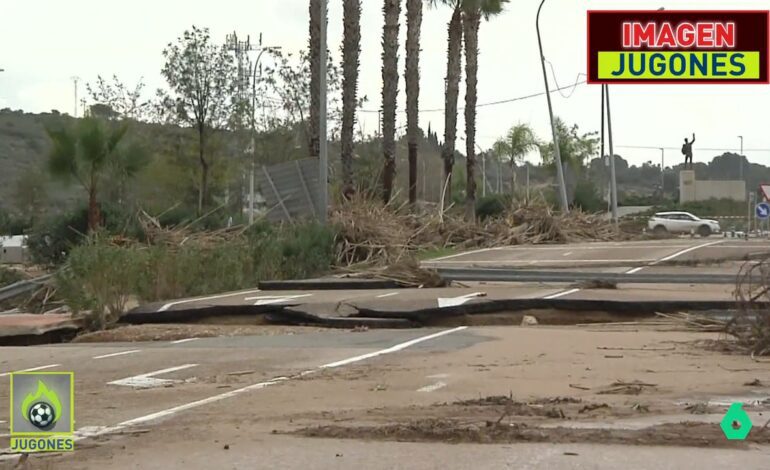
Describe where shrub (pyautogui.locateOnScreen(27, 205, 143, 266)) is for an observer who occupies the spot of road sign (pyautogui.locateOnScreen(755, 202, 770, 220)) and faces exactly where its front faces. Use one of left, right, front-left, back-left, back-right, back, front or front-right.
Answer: front-right

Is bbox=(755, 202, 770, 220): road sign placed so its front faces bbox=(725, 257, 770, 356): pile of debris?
yes

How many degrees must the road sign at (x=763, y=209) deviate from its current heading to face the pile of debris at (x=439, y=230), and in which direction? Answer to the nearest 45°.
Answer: approximately 45° to its right

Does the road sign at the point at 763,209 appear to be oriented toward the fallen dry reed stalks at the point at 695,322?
yes

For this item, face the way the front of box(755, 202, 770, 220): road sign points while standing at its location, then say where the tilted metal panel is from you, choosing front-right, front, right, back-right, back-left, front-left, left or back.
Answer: front-right

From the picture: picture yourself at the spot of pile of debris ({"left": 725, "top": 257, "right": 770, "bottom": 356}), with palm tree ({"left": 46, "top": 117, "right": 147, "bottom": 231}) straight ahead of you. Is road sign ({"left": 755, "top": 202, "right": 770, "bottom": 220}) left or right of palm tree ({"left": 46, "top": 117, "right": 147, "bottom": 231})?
right

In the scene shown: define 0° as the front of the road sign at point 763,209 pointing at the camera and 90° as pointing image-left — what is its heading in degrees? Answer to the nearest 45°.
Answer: approximately 0°

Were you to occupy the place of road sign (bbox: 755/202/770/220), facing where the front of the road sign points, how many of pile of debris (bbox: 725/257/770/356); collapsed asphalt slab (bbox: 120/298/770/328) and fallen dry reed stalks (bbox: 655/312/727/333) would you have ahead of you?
3
